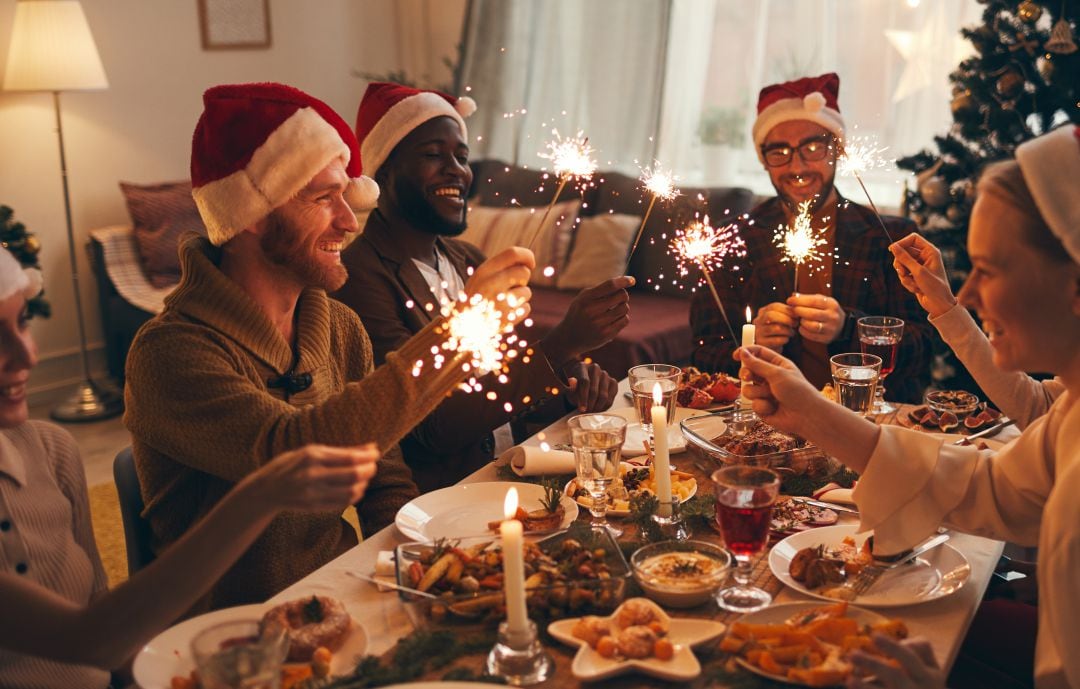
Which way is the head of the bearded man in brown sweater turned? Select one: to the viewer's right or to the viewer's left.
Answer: to the viewer's right

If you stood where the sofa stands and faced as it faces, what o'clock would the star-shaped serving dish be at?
The star-shaped serving dish is roughly at 12 o'clock from the sofa.

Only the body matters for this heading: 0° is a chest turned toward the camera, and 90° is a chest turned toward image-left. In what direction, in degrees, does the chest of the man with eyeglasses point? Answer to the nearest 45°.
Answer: approximately 0°

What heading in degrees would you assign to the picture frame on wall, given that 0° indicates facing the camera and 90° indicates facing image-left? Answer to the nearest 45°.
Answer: approximately 0°

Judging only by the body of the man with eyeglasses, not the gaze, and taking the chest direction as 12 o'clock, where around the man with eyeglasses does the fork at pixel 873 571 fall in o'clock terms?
The fork is roughly at 12 o'clock from the man with eyeglasses.

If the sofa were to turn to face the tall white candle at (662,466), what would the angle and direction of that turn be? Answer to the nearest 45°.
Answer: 0° — it already faces it

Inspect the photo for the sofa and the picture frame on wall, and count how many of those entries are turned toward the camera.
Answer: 2

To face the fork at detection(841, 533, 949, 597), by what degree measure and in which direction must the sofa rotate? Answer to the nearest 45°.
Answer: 0° — it already faces it
